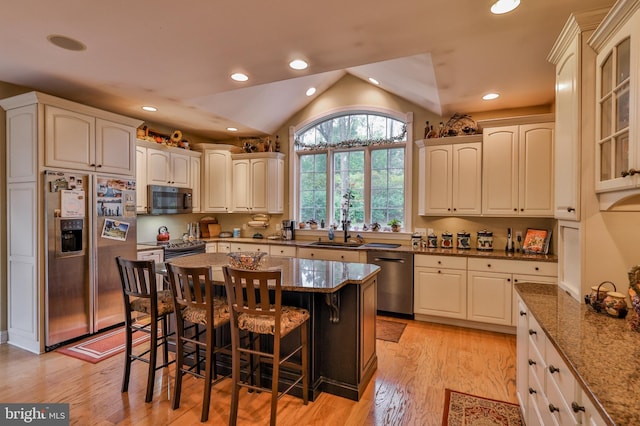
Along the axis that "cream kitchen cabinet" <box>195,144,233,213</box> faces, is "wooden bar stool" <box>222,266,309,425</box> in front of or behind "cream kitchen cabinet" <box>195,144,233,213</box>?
in front

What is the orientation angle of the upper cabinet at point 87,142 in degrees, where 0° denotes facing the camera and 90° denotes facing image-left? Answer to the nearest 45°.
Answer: approximately 315°

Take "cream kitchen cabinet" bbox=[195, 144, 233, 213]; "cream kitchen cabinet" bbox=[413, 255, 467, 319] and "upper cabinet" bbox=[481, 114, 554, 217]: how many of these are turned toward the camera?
3

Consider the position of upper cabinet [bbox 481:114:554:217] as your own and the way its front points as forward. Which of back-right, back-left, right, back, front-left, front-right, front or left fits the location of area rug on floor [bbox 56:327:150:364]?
front-right

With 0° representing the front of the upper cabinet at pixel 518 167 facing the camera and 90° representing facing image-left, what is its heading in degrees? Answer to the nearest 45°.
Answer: approximately 0°

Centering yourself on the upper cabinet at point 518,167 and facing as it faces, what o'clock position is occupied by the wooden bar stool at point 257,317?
The wooden bar stool is roughly at 1 o'clock from the upper cabinet.

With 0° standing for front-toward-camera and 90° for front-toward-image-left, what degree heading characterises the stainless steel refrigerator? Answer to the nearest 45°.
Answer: approximately 315°

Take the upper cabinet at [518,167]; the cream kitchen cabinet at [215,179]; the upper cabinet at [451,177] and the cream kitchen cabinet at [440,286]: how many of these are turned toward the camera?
4

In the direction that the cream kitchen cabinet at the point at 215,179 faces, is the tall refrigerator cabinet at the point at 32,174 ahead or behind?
ahead

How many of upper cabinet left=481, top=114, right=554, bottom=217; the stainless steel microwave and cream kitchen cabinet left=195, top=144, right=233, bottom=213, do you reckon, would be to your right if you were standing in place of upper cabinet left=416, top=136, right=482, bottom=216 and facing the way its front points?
2

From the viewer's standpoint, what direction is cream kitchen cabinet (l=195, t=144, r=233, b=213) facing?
toward the camera

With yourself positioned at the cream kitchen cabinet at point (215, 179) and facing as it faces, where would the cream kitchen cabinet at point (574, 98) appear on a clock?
the cream kitchen cabinet at point (574, 98) is roughly at 11 o'clock from the cream kitchen cabinet at point (215, 179).

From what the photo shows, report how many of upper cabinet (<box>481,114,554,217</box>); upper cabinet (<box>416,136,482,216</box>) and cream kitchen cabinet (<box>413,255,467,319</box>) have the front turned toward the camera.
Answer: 3

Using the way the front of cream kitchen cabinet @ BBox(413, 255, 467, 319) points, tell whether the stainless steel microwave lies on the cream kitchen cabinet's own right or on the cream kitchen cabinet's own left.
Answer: on the cream kitchen cabinet's own right

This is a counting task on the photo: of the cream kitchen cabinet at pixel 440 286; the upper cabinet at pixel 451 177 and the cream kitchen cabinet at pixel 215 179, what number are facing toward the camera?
3
